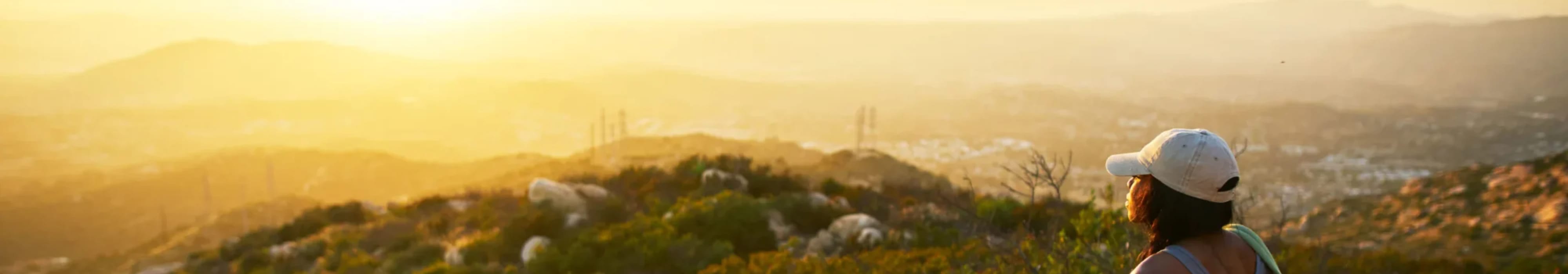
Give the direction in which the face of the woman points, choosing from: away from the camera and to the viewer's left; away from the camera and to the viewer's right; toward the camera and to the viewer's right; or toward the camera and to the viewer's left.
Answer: away from the camera and to the viewer's left

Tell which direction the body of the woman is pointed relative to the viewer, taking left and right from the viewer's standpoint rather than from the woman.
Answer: facing away from the viewer and to the left of the viewer

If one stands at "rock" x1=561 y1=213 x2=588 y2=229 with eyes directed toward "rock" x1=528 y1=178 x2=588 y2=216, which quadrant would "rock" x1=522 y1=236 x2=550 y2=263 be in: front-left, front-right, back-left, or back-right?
back-left

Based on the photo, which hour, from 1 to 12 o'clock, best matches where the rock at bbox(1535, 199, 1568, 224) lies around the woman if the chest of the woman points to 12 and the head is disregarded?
The rock is roughly at 2 o'clock from the woman.
